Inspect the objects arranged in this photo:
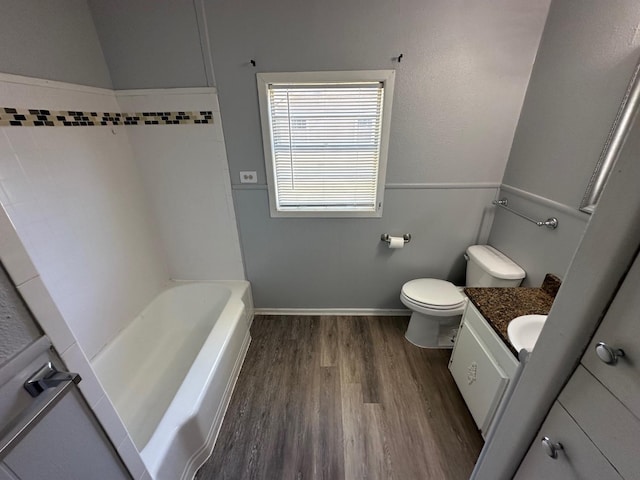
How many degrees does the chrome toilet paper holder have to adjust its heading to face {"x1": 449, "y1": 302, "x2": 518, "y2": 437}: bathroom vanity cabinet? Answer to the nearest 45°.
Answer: approximately 45° to its left

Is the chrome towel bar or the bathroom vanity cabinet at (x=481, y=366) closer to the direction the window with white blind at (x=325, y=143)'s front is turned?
the bathroom vanity cabinet

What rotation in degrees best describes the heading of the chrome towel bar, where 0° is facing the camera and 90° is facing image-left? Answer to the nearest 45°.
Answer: approximately 45°

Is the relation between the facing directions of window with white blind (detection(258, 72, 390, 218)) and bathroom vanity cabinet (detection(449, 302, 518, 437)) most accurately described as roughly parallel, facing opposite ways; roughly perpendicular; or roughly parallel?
roughly perpendicular

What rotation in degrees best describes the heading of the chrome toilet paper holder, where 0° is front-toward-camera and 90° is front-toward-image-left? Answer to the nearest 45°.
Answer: approximately 0°

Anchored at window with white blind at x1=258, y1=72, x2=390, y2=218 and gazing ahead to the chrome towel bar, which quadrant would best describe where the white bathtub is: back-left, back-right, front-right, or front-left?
back-right

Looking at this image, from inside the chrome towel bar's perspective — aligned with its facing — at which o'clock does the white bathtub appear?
The white bathtub is roughly at 12 o'clock from the chrome towel bar.

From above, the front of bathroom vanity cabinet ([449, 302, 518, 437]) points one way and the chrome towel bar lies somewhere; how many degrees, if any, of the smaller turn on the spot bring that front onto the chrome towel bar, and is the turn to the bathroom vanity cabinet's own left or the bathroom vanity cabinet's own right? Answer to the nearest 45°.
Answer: approximately 135° to the bathroom vanity cabinet's own right

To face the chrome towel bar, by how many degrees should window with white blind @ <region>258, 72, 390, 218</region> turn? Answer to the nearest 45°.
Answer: approximately 90° to its left

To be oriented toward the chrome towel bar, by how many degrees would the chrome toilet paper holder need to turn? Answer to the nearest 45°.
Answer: approximately 90° to its left

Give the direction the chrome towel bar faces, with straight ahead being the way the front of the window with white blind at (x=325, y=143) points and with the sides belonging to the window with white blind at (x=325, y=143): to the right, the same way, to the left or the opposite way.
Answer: to the right

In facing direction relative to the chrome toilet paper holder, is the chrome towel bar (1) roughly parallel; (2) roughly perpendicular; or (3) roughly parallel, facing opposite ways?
roughly perpendicular
